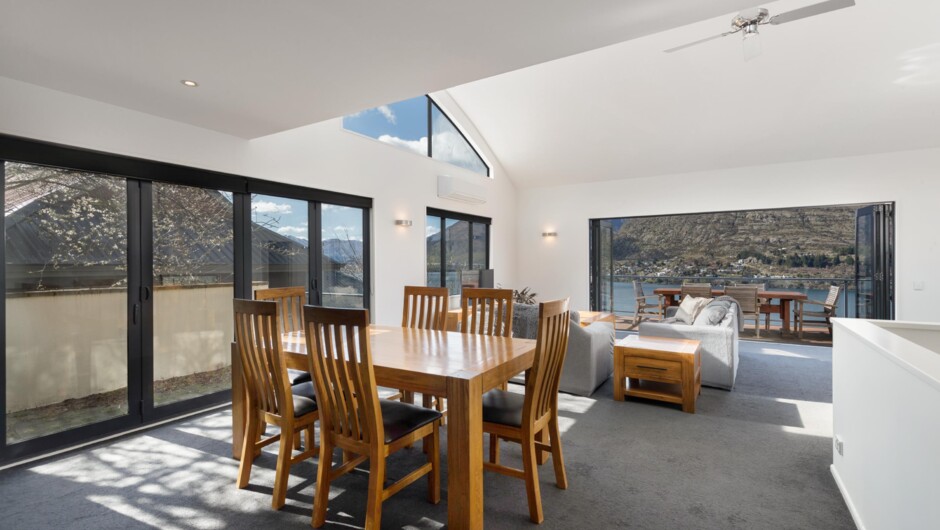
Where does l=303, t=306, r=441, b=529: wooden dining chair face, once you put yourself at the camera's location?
facing away from the viewer and to the right of the viewer

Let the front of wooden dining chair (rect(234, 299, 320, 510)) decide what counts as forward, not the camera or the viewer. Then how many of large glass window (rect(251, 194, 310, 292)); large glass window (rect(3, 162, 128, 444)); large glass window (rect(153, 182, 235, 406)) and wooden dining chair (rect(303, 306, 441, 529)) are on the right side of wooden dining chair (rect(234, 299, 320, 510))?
1

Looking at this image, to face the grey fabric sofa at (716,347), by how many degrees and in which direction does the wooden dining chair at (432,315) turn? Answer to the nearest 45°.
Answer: approximately 135° to its left

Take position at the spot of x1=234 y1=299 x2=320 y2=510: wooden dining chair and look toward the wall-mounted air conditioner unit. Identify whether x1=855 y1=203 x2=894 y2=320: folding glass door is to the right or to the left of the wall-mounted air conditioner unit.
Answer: right

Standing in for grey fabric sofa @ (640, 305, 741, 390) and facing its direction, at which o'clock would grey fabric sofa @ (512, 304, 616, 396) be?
grey fabric sofa @ (512, 304, 616, 396) is roughly at 11 o'clock from grey fabric sofa @ (640, 305, 741, 390).

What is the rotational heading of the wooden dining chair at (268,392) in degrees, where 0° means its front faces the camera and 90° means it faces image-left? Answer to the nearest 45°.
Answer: approximately 225°

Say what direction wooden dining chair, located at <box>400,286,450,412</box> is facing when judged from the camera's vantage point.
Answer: facing the viewer and to the left of the viewer

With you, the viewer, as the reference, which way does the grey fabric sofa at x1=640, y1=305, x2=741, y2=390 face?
facing to the left of the viewer

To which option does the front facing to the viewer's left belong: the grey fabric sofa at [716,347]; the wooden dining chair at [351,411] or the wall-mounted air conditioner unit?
the grey fabric sofa

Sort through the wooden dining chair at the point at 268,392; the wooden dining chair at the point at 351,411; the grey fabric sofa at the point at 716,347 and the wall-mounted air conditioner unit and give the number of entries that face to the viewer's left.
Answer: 1

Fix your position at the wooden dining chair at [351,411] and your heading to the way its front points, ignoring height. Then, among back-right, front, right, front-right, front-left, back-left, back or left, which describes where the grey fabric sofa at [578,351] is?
front

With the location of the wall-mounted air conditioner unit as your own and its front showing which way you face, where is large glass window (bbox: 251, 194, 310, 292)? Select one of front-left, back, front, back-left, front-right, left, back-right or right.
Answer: right

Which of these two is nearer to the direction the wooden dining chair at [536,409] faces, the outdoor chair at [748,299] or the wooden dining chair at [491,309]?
the wooden dining chair

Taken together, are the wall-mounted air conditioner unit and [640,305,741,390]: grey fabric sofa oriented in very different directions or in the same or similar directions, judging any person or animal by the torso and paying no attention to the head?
very different directions

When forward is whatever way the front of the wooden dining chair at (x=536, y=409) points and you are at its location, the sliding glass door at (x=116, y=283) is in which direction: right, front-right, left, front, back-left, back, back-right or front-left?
front-left

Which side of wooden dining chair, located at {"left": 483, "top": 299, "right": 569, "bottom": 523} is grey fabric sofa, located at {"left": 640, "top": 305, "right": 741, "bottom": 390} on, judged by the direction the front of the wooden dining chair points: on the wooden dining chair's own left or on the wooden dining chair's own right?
on the wooden dining chair's own right

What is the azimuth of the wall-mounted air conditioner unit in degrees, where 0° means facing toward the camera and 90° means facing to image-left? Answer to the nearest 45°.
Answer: approximately 315°
